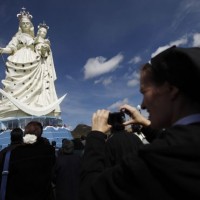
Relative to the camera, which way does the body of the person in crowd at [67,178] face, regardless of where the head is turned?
away from the camera

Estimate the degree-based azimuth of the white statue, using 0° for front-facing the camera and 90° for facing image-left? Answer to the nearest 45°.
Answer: approximately 0°

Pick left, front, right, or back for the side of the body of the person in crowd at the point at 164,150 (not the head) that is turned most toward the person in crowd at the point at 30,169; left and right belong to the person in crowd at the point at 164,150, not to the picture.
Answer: front

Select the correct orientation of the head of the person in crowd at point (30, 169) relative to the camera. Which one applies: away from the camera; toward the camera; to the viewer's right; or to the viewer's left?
away from the camera

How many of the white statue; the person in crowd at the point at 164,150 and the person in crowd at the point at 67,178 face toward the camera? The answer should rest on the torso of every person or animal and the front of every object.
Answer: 1

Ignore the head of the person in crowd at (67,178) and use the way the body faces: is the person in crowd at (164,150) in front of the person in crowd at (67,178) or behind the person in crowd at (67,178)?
behind

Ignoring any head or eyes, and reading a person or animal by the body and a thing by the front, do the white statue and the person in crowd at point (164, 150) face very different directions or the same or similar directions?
very different directions

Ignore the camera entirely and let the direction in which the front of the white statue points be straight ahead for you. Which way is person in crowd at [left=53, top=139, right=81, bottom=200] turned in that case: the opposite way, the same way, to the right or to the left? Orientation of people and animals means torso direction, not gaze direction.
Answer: the opposite way

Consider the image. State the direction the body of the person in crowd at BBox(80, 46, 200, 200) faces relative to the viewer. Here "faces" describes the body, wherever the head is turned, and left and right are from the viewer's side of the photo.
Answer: facing away from the viewer and to the left of the viewer
